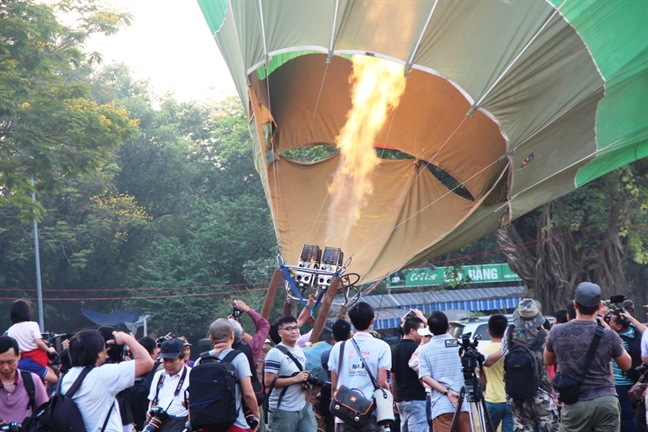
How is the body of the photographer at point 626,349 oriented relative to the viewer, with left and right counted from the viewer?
facing to the left of the viewer

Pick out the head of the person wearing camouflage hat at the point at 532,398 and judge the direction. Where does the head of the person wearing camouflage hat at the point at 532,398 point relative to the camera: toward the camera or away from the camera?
away from the camera

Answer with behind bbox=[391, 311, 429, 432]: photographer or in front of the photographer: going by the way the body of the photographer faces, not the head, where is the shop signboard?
in front

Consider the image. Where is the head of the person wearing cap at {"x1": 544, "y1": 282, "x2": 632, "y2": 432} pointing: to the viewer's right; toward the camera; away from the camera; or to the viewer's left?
away from the camera

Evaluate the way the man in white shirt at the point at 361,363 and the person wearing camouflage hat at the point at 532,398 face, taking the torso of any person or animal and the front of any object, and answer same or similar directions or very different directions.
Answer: same or similar directions

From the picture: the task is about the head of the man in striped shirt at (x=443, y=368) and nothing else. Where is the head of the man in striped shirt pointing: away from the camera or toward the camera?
away from the camera

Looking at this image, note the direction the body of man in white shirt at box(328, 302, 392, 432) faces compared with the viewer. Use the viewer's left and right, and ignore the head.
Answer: facing away from the viewer

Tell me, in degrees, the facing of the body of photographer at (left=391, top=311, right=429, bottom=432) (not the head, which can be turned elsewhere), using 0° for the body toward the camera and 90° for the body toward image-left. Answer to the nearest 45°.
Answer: approximately 225°

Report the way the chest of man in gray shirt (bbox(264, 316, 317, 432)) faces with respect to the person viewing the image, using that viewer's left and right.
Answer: facing the viewer and to the right of the viewer

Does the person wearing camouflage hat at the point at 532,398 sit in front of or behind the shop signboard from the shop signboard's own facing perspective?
in front

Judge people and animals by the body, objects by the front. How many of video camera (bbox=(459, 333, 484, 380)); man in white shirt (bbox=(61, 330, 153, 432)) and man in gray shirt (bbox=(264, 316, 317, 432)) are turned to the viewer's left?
0
